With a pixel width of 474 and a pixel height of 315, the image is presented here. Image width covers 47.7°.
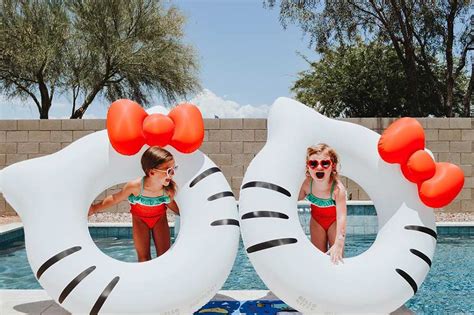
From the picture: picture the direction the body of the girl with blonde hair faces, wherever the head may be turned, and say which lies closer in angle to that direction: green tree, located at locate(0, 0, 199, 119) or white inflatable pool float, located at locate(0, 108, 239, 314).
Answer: the white inflatable pool float

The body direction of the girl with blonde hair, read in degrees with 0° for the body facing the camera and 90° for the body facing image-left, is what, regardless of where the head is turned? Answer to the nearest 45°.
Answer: approximately 0°

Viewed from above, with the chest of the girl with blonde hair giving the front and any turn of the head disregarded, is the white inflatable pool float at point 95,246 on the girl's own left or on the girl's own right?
on the girl's own right

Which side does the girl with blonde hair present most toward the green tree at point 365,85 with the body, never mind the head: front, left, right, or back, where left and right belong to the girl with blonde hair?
back

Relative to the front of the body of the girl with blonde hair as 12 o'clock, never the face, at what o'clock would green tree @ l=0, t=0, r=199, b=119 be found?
The green tree is roughly at 5 o'clock from the girl with blonde hair.

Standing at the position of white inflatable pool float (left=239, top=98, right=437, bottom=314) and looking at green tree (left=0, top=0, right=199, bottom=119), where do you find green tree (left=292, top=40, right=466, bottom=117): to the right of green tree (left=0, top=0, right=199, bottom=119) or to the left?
right

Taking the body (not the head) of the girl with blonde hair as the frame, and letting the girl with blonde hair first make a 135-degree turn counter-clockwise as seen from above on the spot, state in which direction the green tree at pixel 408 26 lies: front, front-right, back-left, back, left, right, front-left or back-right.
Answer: front-left
